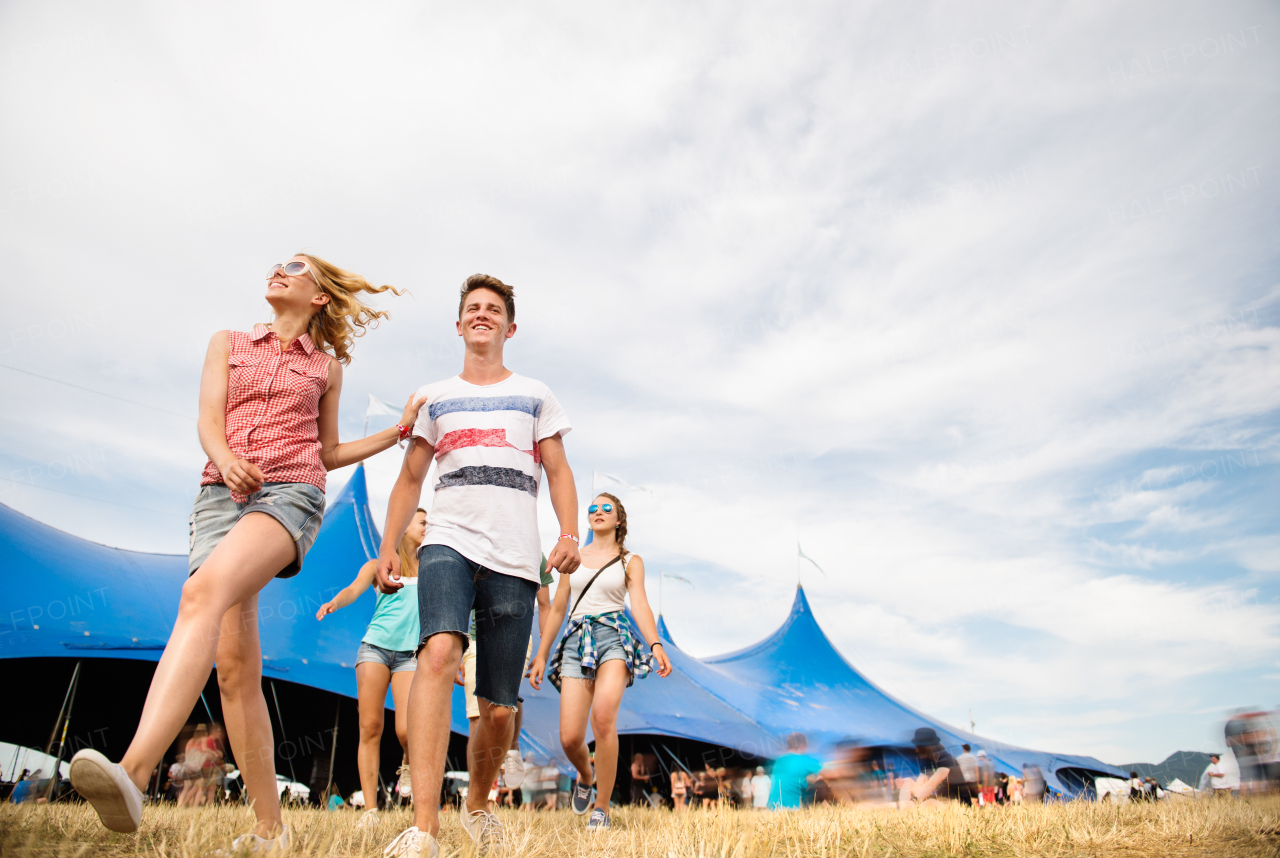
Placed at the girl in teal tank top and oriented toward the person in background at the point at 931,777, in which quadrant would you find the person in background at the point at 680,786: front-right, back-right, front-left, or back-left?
front-left

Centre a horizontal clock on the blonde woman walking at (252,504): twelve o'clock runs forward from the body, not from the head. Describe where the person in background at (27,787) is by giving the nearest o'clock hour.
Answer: The person in background is roughly at 4 o'clock from the blonde woman walking.

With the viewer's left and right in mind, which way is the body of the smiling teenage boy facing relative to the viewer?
facing the viewer

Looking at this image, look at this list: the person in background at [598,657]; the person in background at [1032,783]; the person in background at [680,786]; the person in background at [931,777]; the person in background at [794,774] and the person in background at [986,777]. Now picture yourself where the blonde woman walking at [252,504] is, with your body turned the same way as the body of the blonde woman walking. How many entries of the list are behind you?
6

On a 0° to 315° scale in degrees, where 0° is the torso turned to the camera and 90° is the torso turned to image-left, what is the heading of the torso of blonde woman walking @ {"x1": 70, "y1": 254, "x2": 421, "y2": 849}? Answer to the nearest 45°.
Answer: approximately 45°

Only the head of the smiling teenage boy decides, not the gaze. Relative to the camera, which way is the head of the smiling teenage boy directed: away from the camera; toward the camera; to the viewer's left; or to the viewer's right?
toward the camera

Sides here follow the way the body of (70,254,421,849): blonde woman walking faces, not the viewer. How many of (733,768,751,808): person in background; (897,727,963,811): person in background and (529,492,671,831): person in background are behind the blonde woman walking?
3

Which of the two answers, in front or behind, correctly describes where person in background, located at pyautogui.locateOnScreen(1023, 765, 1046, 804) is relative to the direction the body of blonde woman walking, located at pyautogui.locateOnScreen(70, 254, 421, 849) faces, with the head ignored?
behind

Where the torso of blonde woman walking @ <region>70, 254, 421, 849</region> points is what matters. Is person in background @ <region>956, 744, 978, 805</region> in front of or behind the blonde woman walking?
behind
